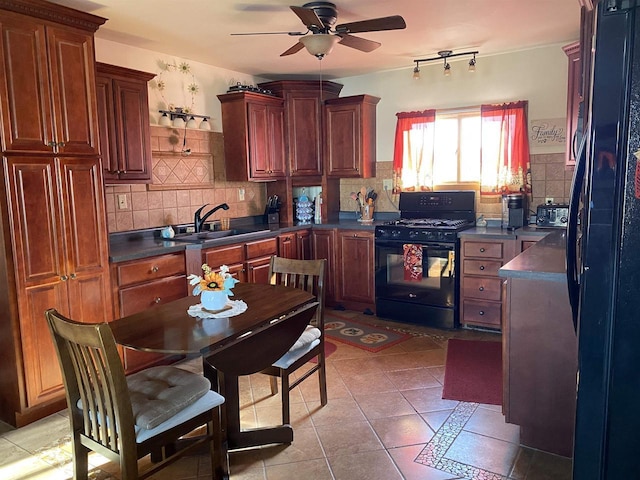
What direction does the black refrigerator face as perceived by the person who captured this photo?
facing to the left of the viewer

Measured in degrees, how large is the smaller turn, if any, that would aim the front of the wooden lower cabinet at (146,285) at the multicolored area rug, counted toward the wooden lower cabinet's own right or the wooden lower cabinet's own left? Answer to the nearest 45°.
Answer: approximately 45° to the wooden lower cabinet's own left

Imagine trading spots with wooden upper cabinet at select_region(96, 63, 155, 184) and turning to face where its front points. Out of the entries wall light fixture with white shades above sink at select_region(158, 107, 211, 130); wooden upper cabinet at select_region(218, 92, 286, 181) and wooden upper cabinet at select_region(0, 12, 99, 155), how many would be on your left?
2

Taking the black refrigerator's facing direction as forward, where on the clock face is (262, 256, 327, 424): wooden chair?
The wooden chair is roughly at 1 o'clock from the black refrigerator.

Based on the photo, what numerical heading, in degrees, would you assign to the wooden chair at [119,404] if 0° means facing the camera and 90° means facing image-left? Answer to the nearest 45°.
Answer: approximately 225°

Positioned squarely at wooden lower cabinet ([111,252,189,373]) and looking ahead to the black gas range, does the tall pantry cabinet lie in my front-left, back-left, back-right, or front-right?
back-right

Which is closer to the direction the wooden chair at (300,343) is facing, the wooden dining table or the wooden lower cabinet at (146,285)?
the wooden dining table

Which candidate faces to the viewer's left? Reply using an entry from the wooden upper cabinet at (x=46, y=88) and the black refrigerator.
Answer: the black refrigerator

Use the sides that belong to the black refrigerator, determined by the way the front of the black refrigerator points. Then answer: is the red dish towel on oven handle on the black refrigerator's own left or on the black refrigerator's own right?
on the black refrigerator's own right

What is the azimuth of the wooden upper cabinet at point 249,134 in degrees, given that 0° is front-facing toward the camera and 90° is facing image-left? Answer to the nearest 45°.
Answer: approximately 315°
